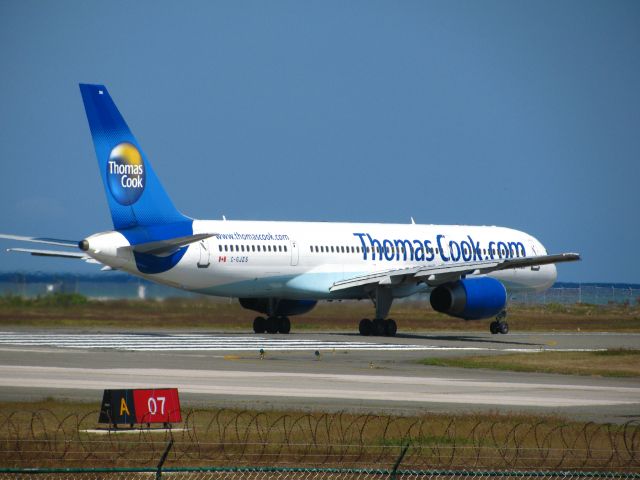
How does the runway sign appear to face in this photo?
toward the camera

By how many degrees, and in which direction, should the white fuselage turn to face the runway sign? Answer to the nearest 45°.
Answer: approximately 135° to its right

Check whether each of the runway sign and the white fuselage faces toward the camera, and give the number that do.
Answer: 1

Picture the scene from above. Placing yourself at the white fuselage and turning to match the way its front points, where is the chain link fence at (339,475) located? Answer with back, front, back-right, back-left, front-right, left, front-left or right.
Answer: back-right

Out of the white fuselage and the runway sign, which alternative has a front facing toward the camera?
the runway sign

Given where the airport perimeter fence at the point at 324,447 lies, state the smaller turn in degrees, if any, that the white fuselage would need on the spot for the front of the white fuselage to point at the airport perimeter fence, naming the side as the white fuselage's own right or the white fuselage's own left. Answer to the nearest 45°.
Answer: approximately 135° to the white fuselage's own right

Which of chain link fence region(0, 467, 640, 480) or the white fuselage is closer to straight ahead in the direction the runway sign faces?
the chain link fence

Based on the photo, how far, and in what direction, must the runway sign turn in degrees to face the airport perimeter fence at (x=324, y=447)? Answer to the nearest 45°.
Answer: approximately 45° to its left

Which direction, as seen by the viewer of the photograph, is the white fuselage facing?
facing away from the viewer and to the right of the viewer
